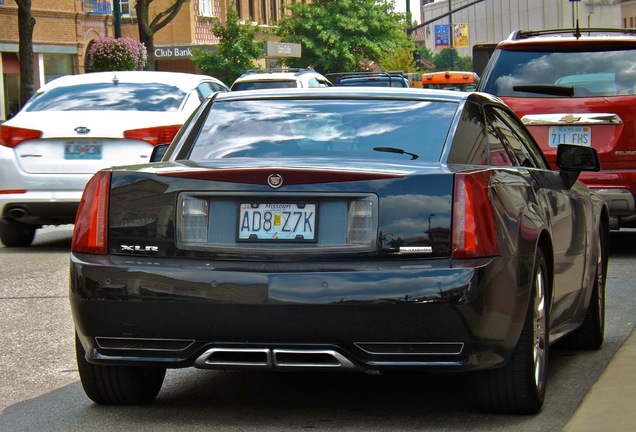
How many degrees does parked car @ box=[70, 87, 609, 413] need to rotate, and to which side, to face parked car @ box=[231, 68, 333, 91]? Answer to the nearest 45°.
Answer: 0° — it already faces it

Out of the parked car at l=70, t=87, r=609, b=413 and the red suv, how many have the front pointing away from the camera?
2

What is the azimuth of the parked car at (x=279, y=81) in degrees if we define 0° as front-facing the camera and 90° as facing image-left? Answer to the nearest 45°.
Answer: approximately 225°

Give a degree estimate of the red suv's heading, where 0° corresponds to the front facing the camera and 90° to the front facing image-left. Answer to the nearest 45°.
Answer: approximately 180°

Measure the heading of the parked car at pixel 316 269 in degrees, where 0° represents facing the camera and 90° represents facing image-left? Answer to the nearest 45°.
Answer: approximately 180°
